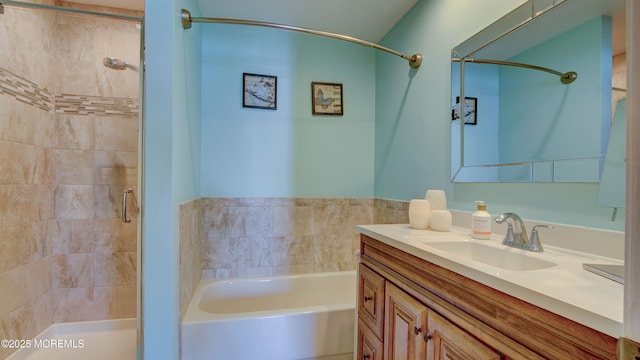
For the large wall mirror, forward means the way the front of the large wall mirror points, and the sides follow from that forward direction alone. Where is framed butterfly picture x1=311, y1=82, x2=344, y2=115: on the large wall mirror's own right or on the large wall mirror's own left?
on the large wall mirror's own right

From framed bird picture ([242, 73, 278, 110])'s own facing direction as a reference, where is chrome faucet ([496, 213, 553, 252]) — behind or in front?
in front

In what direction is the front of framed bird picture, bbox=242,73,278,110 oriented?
toward the camera

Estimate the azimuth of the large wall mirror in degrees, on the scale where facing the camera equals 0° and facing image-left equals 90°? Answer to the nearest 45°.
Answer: approximately 45°

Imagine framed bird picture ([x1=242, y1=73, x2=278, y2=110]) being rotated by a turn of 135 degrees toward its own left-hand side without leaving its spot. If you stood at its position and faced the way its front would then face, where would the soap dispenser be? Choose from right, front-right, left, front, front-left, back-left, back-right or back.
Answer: right

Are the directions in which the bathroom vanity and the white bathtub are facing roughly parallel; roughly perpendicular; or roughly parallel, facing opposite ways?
roughly perpendicular

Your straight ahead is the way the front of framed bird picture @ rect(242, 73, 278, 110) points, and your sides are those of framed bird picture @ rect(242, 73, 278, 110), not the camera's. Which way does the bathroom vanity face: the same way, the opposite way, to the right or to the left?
to the right

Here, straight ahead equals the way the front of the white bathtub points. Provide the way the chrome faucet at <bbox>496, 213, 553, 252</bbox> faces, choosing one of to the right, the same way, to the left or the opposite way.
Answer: to the right

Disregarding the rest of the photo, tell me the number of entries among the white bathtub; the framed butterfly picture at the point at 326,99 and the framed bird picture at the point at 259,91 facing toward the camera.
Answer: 3

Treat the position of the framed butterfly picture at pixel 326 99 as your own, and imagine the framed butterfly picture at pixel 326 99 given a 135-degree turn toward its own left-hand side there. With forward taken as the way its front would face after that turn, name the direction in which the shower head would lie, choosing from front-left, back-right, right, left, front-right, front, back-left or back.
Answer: back-left

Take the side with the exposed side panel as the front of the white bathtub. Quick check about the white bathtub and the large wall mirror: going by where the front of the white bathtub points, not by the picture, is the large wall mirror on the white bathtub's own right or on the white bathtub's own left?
on the white bathtub's own left

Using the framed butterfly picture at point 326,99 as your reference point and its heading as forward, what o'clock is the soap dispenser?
The soap dispenser is roughly at 11 o'clock from the framed butterfly picture.

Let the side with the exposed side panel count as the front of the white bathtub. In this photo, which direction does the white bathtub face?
toward the camera

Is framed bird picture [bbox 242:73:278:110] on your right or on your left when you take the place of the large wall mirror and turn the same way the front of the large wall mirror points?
on your right

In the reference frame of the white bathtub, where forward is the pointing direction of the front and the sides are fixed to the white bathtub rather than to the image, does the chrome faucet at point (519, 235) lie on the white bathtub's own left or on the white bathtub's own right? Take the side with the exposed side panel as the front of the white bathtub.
on the white bathtub's own left
